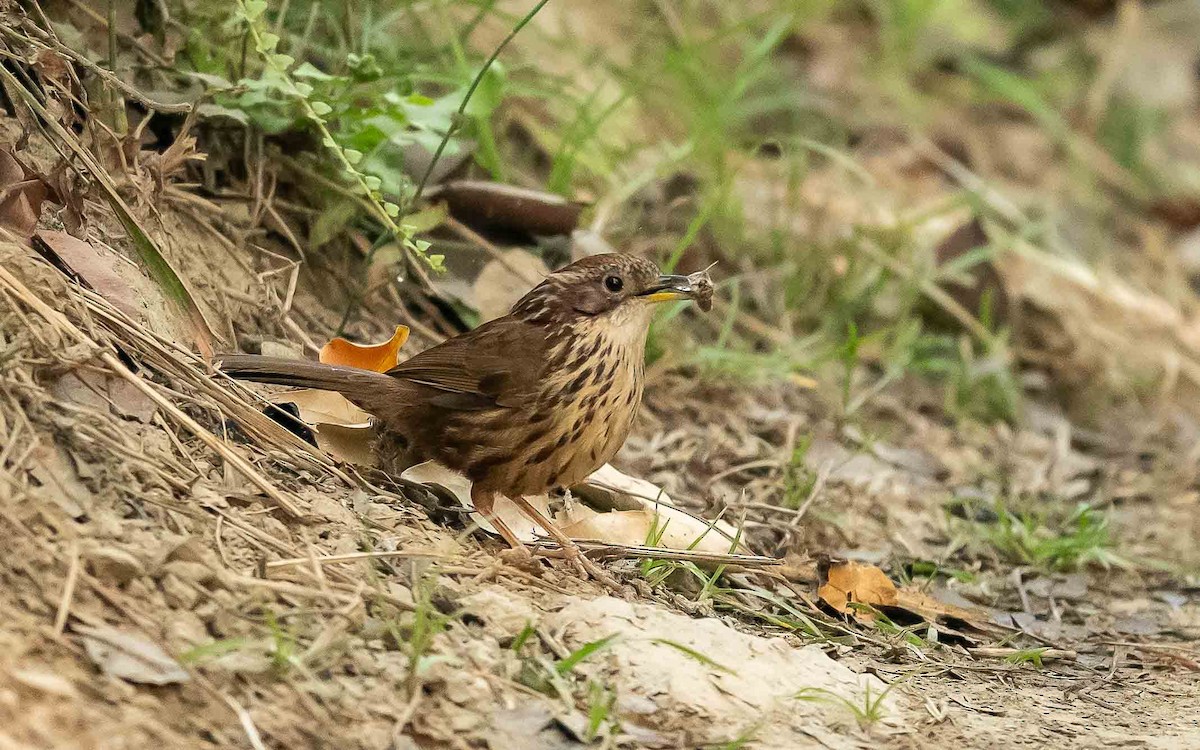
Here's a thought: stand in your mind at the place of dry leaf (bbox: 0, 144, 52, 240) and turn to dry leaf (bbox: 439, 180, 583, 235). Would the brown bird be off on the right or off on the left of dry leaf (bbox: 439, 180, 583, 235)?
right

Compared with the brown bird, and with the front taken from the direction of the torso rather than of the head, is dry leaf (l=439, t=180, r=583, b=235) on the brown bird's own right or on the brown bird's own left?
on the brown bird's own left

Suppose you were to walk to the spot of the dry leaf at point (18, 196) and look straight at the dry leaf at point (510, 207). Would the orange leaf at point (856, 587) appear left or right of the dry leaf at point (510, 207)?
right

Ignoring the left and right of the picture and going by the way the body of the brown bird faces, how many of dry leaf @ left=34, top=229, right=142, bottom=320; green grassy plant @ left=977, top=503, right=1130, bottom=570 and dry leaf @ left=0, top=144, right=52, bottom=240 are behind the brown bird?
2

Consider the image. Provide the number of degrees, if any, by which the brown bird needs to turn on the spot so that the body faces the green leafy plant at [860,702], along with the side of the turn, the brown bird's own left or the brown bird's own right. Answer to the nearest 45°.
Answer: approximately 45° to the brown bird's own right

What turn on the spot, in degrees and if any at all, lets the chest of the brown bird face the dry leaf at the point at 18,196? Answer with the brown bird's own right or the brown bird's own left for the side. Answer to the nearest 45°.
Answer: approximately 180°

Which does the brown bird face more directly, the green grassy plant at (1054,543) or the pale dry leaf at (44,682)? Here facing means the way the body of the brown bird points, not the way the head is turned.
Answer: the green grassy plant

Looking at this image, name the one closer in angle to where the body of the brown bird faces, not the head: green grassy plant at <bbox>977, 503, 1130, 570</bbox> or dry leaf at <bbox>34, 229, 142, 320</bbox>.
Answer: the green grassy plant

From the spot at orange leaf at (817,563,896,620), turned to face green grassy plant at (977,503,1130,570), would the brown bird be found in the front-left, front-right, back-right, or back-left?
back-left

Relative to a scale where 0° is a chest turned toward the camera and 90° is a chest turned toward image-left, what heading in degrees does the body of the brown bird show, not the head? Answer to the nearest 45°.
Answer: approximately 270°

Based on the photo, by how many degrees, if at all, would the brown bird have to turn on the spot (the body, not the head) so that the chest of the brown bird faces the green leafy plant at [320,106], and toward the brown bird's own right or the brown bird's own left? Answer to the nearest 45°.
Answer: approximately 135° to the brown bird's own left

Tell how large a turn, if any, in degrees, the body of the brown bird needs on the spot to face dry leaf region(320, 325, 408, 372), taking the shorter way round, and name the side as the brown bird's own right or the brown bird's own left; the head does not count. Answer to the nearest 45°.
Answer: approximately 135° to the brown bird's own left
